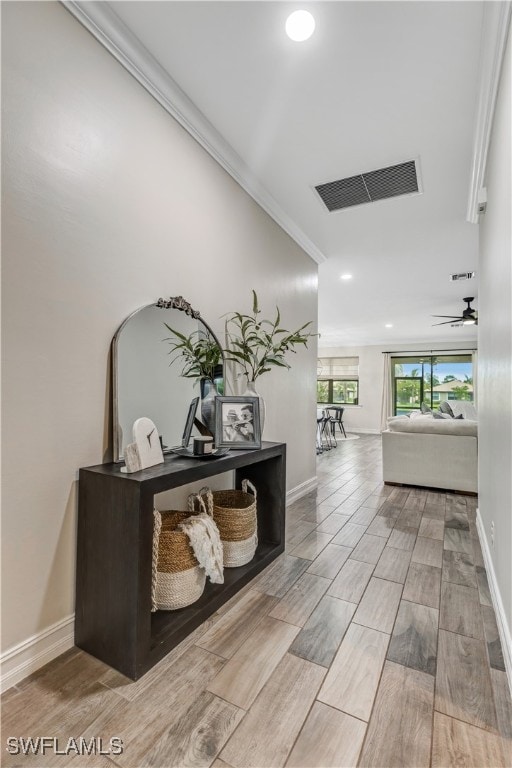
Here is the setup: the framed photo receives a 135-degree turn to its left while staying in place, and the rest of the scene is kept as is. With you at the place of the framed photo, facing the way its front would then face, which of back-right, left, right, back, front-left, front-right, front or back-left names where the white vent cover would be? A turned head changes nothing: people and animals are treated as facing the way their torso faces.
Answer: front

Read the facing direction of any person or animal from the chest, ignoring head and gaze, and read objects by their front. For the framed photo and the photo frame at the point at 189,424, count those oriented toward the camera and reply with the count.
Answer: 1

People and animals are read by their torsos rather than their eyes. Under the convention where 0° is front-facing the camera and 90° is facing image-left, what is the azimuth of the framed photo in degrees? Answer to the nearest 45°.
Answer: approximately 0°

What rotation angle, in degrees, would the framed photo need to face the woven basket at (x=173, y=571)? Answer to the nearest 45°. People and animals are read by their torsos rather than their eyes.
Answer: approximately 45° to its right
